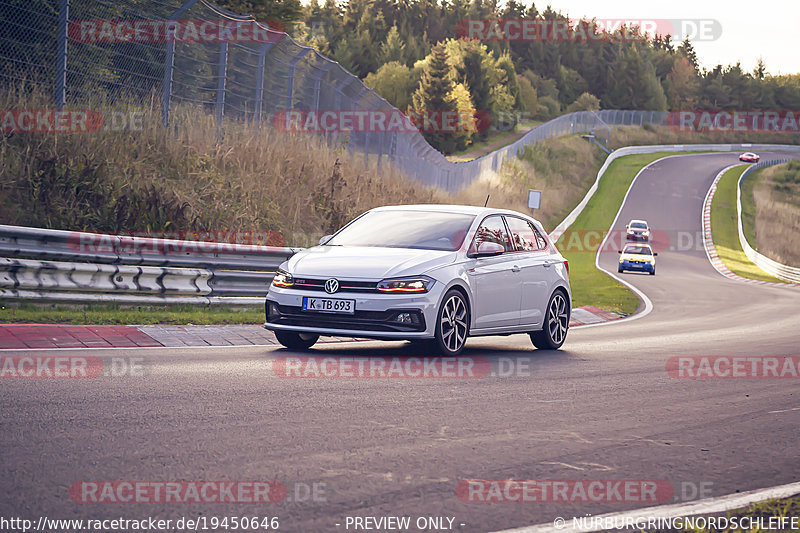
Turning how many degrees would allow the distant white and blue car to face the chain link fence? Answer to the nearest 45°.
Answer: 0° — it already faces it

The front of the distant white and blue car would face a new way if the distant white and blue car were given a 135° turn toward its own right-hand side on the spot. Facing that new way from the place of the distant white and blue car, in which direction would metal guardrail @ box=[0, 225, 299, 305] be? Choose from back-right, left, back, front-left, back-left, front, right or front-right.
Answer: back-left

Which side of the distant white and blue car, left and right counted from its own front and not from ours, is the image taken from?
front
